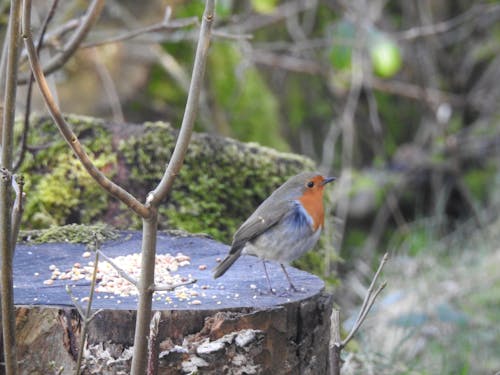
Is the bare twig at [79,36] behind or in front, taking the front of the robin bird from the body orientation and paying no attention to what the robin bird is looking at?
behind

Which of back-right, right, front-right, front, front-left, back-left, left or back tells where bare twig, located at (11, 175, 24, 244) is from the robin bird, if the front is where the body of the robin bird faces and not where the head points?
back-right

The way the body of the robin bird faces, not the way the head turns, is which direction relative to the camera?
to the viewer's right

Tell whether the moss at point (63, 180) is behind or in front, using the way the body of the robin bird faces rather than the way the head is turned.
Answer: behind

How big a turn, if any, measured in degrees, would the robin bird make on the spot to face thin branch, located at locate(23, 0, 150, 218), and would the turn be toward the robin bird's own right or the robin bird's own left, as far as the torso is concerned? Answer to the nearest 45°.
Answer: approximately 135° to the robin bird's own right
